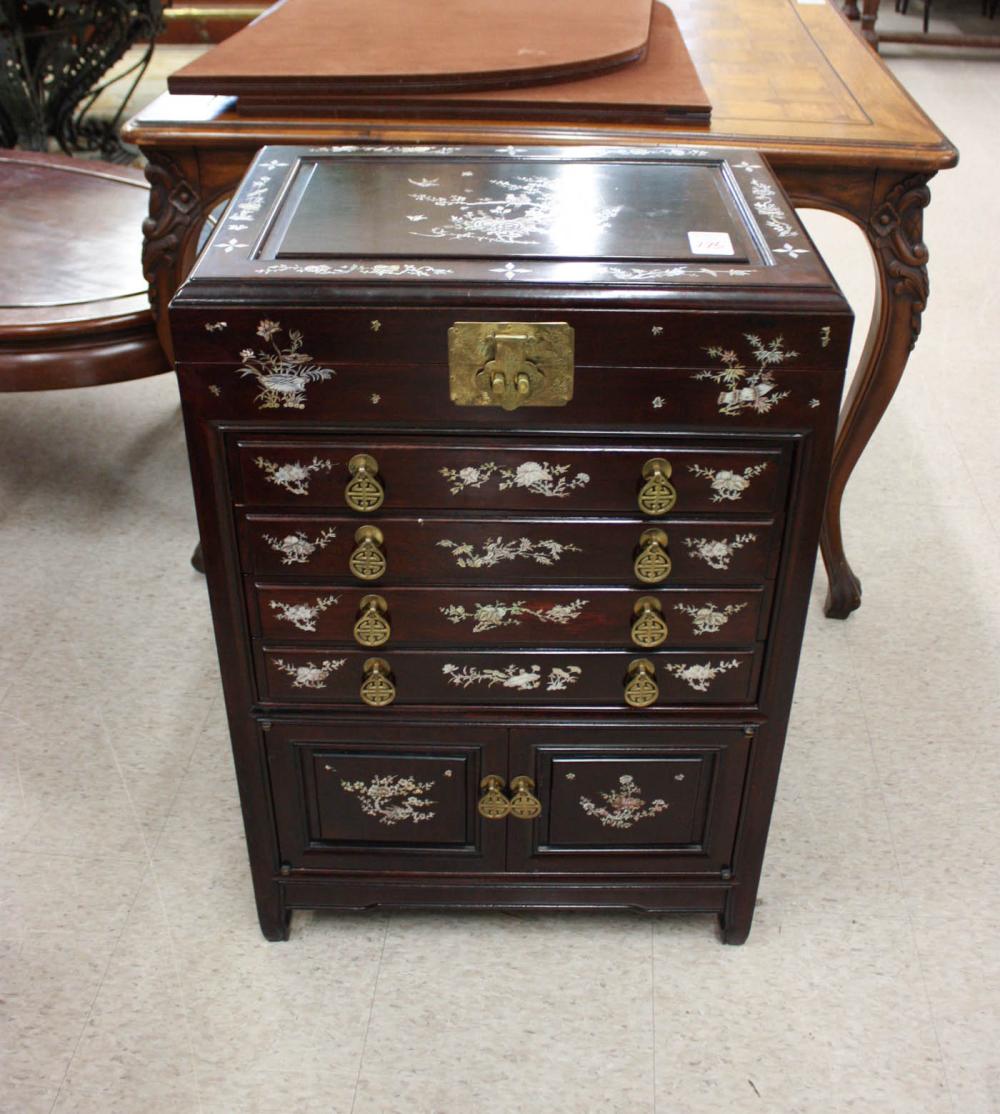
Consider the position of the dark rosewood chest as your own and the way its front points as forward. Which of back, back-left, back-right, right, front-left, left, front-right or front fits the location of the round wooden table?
back-right

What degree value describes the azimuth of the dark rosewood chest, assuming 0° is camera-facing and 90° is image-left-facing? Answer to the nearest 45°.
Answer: approximately 0°
